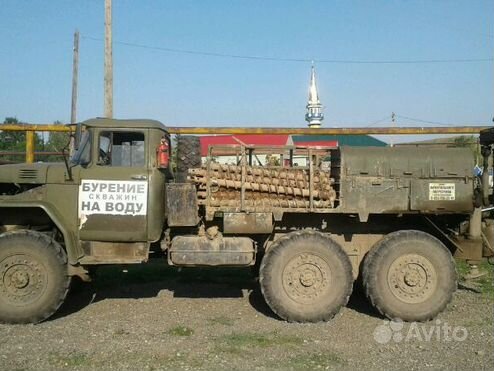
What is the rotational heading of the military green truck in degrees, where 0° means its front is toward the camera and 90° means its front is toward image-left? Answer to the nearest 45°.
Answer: approximately 90°

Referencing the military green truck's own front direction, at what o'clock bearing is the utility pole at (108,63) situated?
The utility pole is roughly at 2 o'clock from the military green truck.

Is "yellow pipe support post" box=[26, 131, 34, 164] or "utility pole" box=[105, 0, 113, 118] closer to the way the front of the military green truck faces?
the yellow pipe support post

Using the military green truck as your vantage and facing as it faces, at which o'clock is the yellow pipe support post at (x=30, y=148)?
The yellow pipe support post is roughly at 1 o'clock from the military green truck.
